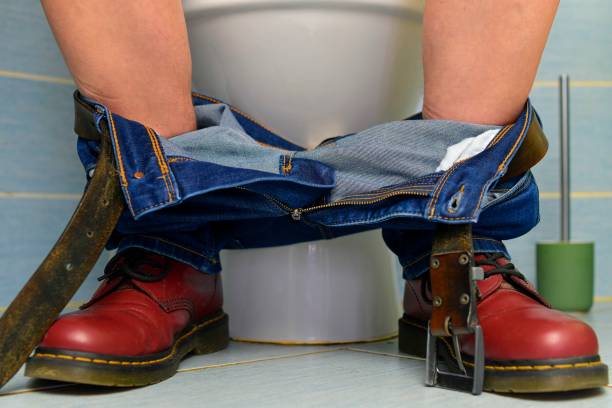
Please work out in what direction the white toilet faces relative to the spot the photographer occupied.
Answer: facing the viewer

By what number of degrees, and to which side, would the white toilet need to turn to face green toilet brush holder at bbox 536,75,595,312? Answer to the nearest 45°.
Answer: approximately 135° to its left

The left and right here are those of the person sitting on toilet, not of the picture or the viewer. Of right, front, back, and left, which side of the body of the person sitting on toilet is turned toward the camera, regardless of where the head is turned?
front

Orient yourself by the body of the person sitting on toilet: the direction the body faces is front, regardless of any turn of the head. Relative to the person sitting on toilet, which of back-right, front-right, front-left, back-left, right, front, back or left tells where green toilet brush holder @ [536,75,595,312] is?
back-left
